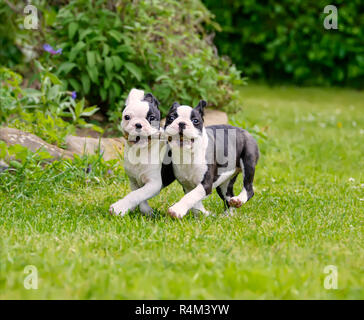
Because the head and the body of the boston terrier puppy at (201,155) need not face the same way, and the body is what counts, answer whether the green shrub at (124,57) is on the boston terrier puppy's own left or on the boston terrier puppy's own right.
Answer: on the boston terrier puppy's own right

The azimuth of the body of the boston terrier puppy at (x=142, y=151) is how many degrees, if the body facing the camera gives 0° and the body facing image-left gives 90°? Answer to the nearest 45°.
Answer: approximately 45°

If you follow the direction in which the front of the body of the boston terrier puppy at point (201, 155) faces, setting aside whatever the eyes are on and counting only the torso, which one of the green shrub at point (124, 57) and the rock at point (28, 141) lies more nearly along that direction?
the rock

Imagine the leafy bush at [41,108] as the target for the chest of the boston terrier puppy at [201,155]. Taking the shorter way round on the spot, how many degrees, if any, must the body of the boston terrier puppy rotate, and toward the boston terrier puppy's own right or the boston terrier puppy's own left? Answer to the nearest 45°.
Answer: approximately 90° to the boston terrier puppy's own right

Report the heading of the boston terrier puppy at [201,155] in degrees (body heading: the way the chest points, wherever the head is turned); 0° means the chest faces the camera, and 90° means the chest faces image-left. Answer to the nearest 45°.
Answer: approximately 45°

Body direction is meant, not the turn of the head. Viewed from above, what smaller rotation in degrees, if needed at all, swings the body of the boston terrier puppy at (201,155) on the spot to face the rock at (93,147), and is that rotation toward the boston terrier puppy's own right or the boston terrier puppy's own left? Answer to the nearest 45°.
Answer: approximately 90° to the boston terrier puppy's own right

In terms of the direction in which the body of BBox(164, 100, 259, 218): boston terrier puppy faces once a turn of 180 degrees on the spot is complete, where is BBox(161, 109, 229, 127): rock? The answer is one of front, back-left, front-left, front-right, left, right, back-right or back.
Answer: front-left
